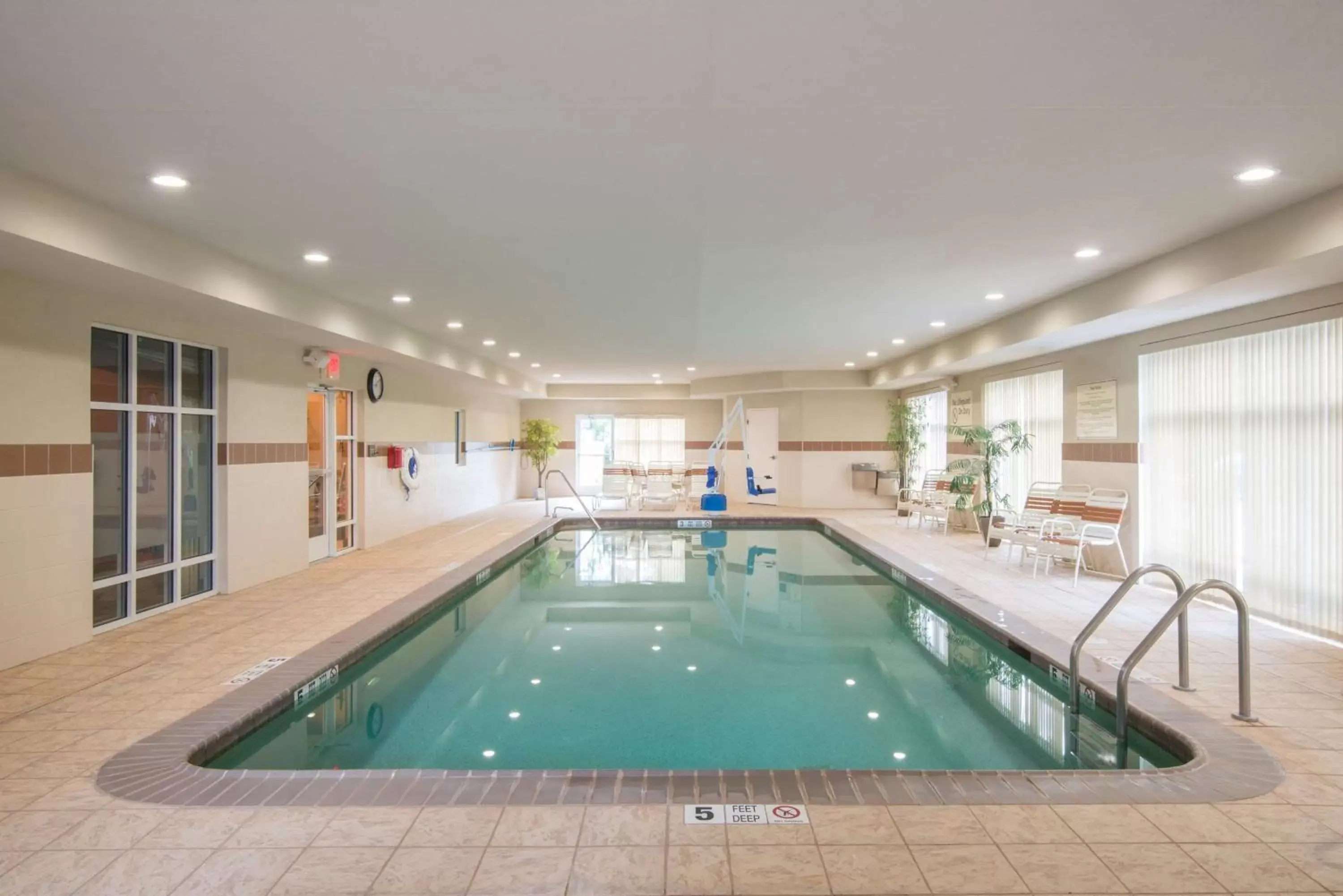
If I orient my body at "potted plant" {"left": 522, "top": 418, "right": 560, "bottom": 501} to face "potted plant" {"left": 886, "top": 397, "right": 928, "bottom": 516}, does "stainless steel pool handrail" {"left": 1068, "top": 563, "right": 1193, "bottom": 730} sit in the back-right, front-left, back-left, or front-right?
front-right

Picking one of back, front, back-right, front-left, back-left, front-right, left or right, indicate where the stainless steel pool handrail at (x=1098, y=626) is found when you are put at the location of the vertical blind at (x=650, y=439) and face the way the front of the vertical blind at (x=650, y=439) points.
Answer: front

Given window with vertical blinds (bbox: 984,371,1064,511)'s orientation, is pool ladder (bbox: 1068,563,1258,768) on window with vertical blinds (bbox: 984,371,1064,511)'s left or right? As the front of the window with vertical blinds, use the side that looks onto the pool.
on its left

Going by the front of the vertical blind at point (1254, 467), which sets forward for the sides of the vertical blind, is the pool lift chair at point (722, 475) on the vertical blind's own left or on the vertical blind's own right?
on the vertical blind's own right

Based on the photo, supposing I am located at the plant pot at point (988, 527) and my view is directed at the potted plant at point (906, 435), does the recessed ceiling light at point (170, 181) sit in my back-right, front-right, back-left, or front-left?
back-left

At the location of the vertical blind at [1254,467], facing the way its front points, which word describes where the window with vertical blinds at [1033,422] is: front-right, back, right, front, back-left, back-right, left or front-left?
right

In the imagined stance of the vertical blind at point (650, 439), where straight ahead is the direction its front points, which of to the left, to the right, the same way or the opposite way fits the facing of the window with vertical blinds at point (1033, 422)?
to the right

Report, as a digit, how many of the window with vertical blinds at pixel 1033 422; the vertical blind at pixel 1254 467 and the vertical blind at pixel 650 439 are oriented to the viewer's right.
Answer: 0

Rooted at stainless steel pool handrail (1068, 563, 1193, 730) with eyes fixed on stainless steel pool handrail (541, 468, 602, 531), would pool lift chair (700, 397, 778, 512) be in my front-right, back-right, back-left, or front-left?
front-right

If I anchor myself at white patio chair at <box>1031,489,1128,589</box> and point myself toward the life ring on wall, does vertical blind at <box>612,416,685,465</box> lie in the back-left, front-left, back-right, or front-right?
front-right

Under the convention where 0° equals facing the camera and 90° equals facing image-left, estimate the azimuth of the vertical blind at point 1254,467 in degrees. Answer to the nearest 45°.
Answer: approximately 45°

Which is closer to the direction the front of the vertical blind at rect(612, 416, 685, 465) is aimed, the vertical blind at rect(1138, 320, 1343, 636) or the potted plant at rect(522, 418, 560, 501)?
the vertical blind

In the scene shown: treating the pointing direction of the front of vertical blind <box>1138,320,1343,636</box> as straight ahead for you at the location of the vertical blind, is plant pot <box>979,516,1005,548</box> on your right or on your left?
on your right

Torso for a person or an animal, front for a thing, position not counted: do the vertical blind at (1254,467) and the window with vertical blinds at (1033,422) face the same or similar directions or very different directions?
same or similar directions

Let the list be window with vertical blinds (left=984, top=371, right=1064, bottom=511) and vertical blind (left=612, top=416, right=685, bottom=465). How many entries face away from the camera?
0

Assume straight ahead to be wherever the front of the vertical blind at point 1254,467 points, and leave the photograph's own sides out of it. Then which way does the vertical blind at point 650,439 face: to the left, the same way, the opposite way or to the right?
to the left

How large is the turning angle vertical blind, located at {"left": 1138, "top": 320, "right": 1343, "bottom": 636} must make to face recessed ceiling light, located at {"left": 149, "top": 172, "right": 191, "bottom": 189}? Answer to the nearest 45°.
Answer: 0° — it already faces it

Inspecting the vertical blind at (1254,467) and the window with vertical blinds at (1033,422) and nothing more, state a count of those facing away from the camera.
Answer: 0

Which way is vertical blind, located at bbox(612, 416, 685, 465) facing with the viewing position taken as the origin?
facing the viewer

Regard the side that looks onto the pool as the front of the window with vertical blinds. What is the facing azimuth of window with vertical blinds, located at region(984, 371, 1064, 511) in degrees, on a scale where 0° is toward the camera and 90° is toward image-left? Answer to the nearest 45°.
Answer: approximately 45°

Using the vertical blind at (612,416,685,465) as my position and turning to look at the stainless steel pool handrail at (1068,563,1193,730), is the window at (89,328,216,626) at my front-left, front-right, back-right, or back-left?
front-right
